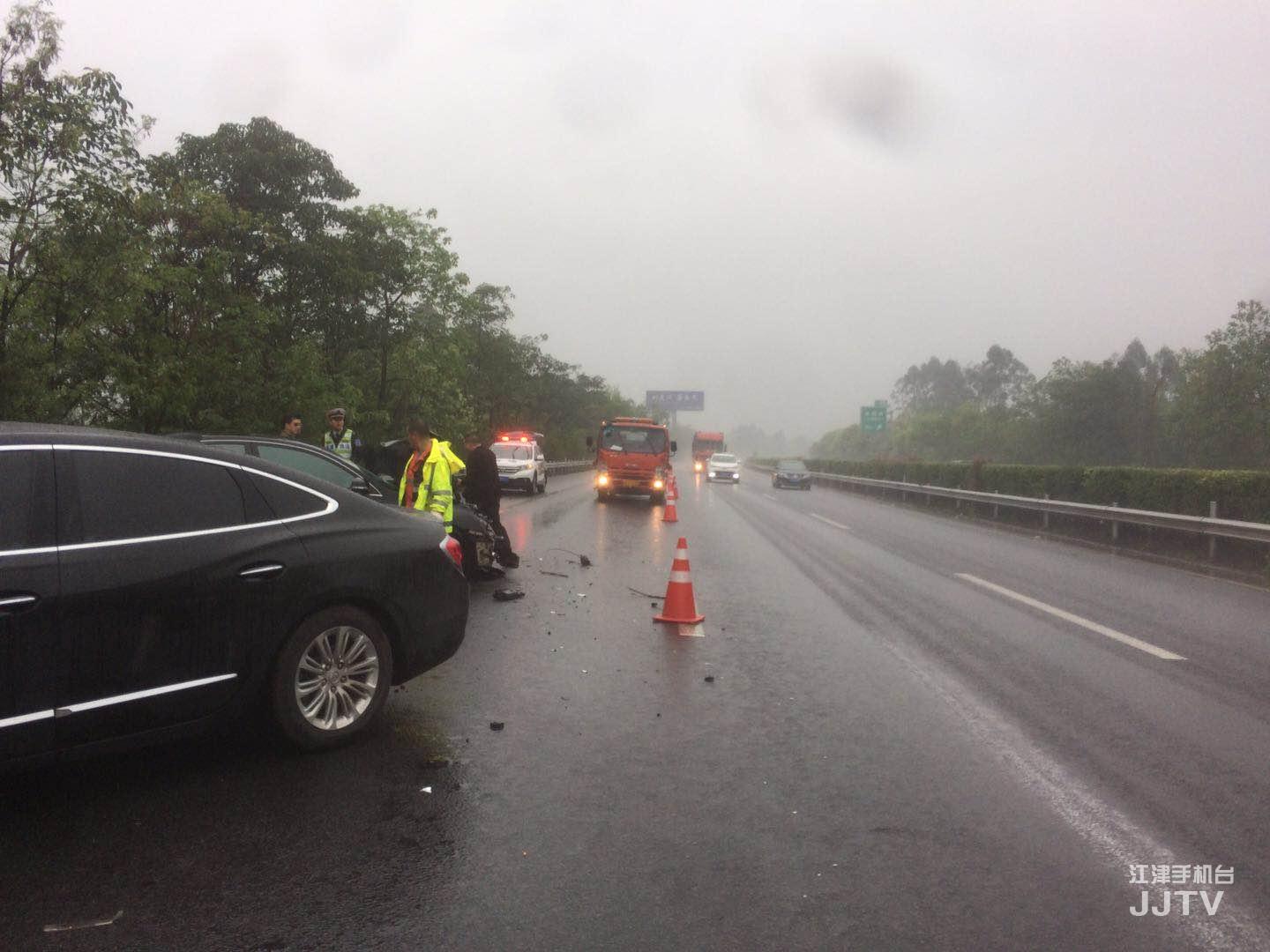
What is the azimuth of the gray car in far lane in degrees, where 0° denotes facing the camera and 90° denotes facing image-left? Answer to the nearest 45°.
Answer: approximately 0°

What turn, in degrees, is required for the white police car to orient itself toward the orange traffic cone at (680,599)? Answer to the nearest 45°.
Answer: approximately 45° to its left

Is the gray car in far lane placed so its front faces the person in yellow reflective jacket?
yes

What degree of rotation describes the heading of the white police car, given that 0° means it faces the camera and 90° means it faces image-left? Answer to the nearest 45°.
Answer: approximately 45°

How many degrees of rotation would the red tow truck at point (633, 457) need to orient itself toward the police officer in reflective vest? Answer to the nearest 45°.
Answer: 0° — it already faces them

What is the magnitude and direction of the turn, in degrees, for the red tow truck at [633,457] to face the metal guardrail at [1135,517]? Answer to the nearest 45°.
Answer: approximately 45° to its left

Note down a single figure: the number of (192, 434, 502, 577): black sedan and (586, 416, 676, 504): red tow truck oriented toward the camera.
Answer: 1

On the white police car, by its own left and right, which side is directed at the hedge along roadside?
left

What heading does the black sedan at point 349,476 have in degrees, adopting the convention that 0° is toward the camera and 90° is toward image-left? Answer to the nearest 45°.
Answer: approximately 270°

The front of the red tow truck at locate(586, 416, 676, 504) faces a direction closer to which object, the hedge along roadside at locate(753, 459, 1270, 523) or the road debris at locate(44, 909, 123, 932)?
the road debris

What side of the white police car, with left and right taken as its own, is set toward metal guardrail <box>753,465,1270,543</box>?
left
